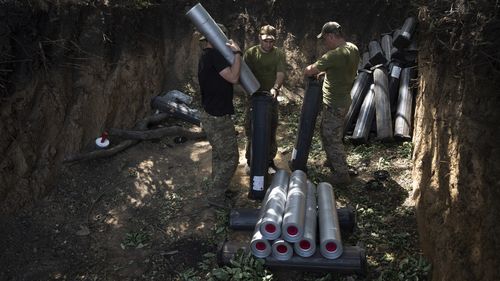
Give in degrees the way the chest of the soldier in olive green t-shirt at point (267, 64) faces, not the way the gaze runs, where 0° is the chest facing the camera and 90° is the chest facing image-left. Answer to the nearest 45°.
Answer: approximately 0°

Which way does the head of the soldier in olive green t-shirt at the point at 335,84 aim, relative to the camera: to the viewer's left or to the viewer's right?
to the viewer's left

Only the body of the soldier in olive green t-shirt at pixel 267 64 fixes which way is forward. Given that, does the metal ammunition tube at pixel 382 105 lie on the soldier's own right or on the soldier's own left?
on the soldier's own left

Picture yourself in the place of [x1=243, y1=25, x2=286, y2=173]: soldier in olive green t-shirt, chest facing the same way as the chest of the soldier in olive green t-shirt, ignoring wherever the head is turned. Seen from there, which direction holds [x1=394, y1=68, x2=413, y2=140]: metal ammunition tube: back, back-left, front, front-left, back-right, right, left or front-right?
back-left

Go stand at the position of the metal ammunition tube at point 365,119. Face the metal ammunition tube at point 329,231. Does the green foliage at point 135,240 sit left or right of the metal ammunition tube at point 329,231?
right
